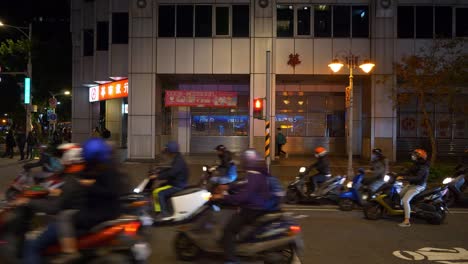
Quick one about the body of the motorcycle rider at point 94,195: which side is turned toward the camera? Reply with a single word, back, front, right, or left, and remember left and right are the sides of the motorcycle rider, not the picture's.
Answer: left

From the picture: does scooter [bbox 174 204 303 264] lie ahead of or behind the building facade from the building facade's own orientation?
ahead

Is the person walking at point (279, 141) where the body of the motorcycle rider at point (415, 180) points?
no

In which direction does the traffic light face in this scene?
toward the camera

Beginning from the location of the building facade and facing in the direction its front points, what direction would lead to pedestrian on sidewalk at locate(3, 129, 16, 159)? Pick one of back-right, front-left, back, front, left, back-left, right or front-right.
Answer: right
